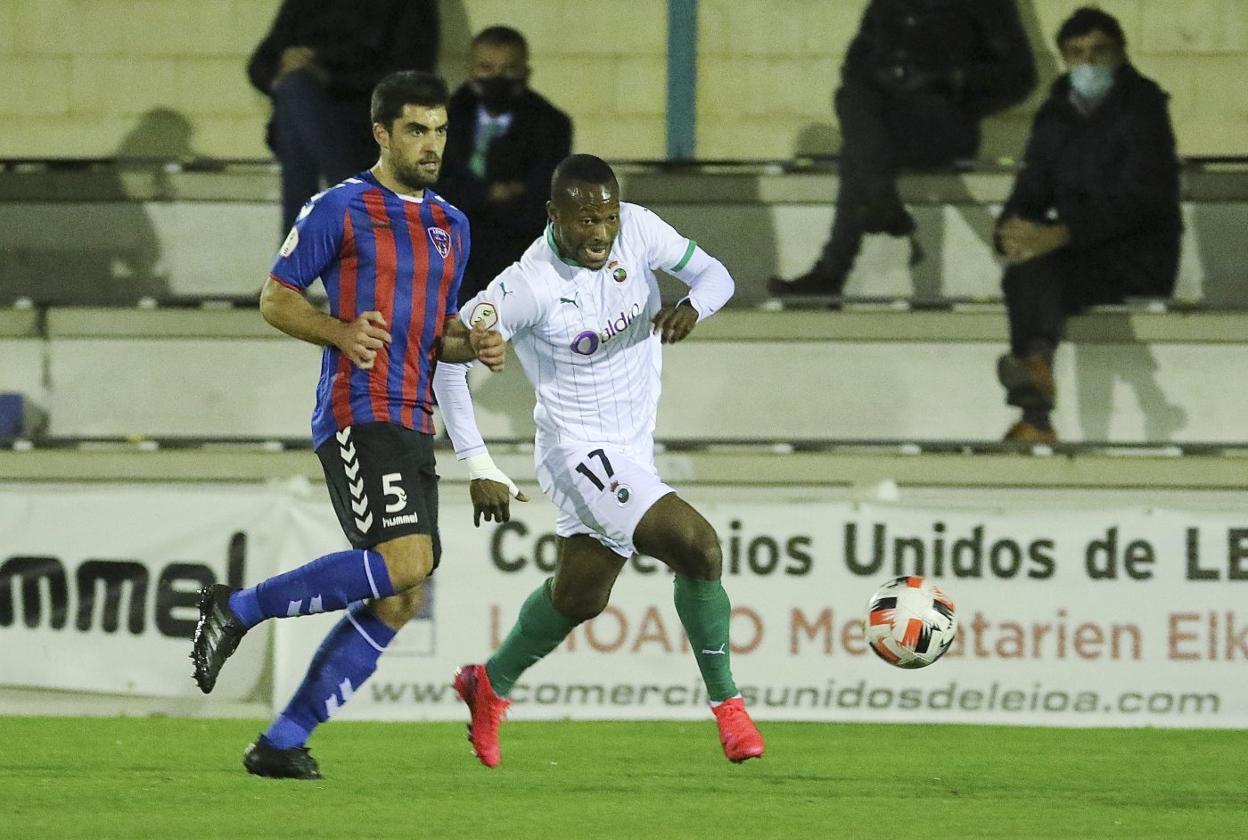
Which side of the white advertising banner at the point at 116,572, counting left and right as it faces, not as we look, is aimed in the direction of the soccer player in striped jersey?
front

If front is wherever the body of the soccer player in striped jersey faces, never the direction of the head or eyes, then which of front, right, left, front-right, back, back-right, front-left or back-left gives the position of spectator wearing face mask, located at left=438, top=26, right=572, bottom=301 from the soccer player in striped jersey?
back-left

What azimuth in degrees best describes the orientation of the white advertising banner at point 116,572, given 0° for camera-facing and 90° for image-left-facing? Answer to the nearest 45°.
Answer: approximately 0°

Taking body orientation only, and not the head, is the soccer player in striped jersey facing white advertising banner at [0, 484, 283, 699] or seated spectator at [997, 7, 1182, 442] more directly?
the seated spectator

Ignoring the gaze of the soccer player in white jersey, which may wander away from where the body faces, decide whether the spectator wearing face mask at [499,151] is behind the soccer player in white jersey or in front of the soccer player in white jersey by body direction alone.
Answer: behind

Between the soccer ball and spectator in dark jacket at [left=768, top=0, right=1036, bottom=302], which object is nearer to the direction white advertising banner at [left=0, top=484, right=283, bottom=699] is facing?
the soccer ball

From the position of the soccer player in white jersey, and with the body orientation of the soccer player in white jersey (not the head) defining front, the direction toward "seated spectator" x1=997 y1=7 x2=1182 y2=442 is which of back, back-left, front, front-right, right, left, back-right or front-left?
left

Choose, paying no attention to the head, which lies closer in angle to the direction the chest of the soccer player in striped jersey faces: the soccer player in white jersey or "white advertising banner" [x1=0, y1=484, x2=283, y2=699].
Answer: the soccer player in white jersey

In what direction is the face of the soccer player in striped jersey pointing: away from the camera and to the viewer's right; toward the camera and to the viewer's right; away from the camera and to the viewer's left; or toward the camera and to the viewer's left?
toward the camera and to the viewer's right

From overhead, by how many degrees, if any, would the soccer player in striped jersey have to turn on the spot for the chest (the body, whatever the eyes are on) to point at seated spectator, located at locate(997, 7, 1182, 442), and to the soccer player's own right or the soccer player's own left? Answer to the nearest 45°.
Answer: approximately 90° to the soccer player's own left
